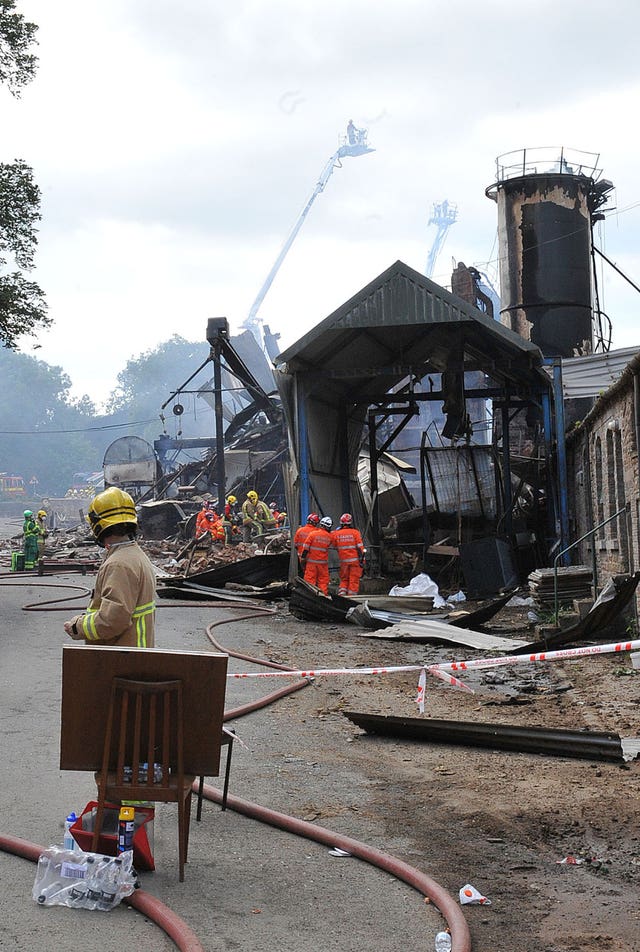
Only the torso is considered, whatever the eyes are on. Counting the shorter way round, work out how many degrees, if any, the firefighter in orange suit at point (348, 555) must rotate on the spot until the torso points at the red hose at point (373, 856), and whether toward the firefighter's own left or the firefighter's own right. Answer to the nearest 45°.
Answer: approximately 180°

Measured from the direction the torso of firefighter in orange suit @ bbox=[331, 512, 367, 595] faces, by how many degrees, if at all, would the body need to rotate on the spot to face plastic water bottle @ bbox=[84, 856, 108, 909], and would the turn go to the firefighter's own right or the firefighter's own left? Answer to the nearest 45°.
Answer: approximately 180°

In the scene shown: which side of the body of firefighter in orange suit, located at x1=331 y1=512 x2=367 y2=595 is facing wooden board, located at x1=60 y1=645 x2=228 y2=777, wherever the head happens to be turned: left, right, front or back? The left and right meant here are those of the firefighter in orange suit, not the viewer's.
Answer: back

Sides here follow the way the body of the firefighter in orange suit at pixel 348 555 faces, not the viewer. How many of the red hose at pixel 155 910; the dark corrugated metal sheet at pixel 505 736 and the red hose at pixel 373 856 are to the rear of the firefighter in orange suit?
3

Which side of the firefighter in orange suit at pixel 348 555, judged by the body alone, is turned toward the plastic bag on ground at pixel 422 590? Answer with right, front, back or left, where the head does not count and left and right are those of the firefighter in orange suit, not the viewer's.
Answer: right

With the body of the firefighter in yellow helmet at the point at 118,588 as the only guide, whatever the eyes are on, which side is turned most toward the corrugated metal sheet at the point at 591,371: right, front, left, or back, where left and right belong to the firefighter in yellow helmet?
right

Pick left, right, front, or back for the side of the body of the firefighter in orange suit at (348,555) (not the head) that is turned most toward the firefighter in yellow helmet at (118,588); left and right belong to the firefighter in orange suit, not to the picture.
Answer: back

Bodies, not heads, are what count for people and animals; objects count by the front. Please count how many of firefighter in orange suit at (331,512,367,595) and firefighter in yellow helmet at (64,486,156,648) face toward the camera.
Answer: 0

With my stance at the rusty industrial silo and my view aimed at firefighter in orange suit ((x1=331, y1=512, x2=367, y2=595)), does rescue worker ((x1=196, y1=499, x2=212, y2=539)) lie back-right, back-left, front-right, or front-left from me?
front-right

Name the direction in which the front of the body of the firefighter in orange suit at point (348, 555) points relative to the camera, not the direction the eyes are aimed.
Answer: away from the camera

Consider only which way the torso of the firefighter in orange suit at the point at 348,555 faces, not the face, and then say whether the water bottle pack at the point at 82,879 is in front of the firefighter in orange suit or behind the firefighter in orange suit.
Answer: behind

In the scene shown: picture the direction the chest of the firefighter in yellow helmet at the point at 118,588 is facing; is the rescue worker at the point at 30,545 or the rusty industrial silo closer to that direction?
the rescue worker

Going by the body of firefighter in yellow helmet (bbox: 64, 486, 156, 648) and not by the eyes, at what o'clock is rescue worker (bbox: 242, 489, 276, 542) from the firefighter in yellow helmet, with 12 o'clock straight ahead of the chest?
The rescue worker is roughly at 2 o'clock from the firefighter in yellow helmet.

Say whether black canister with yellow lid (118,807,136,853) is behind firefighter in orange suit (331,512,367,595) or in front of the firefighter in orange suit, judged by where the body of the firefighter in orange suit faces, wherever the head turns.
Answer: behind
